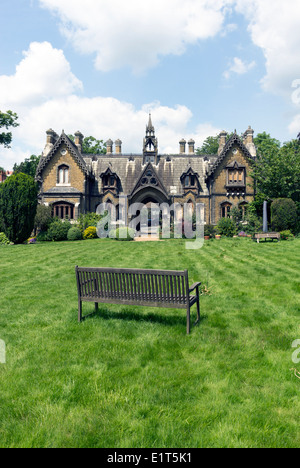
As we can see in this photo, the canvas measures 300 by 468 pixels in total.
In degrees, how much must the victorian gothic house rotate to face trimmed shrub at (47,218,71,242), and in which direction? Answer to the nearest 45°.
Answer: approximately 45° to its right

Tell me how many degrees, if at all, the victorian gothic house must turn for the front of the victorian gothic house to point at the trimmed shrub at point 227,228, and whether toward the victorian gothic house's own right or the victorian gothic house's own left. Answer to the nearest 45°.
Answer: approximately 45° to the victorian gothic house's own left

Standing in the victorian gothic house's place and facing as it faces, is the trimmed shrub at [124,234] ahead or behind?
ahead

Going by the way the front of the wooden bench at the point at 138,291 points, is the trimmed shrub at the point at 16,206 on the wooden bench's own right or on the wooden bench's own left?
on the wooden bench's own left

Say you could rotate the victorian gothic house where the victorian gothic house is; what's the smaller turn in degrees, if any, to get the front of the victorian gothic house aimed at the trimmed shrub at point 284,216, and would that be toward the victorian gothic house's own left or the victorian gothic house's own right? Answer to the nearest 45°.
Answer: approximately 45° to the victorian gothic house's own left

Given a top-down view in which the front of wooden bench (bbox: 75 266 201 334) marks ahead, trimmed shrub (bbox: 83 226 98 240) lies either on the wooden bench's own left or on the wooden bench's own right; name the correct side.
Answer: on the wooden bench's own left

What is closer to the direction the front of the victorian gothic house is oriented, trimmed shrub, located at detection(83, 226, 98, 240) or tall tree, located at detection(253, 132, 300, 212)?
the trimmed shrub

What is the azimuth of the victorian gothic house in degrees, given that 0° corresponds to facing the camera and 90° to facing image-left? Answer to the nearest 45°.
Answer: approximately 0°

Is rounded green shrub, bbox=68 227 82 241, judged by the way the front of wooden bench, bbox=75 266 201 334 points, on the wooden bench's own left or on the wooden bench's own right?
on the wooden bench's own left

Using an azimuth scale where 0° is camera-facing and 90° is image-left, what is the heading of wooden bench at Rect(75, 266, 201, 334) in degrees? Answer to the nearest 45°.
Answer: approximately 225°

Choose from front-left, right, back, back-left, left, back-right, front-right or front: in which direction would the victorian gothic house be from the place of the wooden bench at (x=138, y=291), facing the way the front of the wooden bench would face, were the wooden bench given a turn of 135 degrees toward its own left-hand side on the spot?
right
